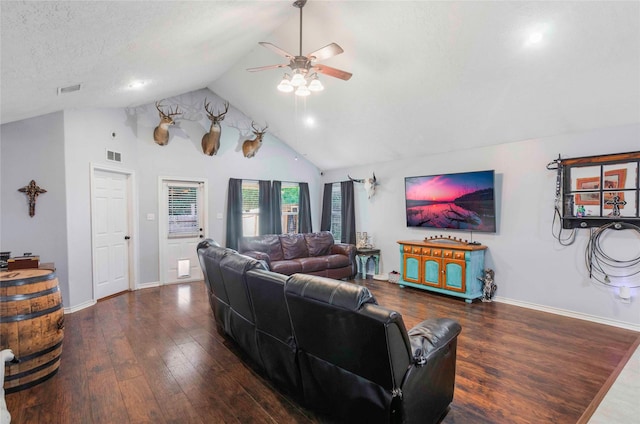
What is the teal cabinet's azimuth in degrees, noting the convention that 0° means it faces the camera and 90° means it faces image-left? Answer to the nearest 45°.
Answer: approximately 45°

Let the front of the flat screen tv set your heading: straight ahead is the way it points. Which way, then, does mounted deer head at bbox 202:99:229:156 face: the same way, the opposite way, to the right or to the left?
to the left

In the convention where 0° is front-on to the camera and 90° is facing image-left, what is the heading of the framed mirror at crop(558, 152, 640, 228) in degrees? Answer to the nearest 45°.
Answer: approximately 45°

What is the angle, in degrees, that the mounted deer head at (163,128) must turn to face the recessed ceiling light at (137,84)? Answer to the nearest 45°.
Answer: approximately 45° to its right

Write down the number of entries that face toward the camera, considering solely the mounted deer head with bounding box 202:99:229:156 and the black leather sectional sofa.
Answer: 1

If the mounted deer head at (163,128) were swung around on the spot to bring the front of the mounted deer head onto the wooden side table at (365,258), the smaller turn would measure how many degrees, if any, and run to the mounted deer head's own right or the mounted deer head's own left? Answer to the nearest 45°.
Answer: approximately 45° to the mounted deer head's own left

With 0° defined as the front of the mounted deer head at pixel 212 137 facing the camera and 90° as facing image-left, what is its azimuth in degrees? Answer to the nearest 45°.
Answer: approximately 0°

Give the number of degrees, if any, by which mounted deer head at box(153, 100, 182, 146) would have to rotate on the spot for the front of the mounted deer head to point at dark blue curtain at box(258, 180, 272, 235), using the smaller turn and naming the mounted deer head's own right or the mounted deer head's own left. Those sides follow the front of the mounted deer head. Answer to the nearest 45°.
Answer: approximately 45° to the mounted deer head's own left

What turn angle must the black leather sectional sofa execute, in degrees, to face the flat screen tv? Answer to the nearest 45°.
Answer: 0° — it already faces it

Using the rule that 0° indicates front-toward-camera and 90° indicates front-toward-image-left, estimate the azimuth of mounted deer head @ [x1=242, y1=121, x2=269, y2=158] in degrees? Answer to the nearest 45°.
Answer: approximately 315°

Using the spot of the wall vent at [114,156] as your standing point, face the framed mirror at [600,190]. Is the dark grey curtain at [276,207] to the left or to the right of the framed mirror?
left

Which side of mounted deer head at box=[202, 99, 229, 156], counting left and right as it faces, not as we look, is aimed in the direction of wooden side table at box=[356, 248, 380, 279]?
left
